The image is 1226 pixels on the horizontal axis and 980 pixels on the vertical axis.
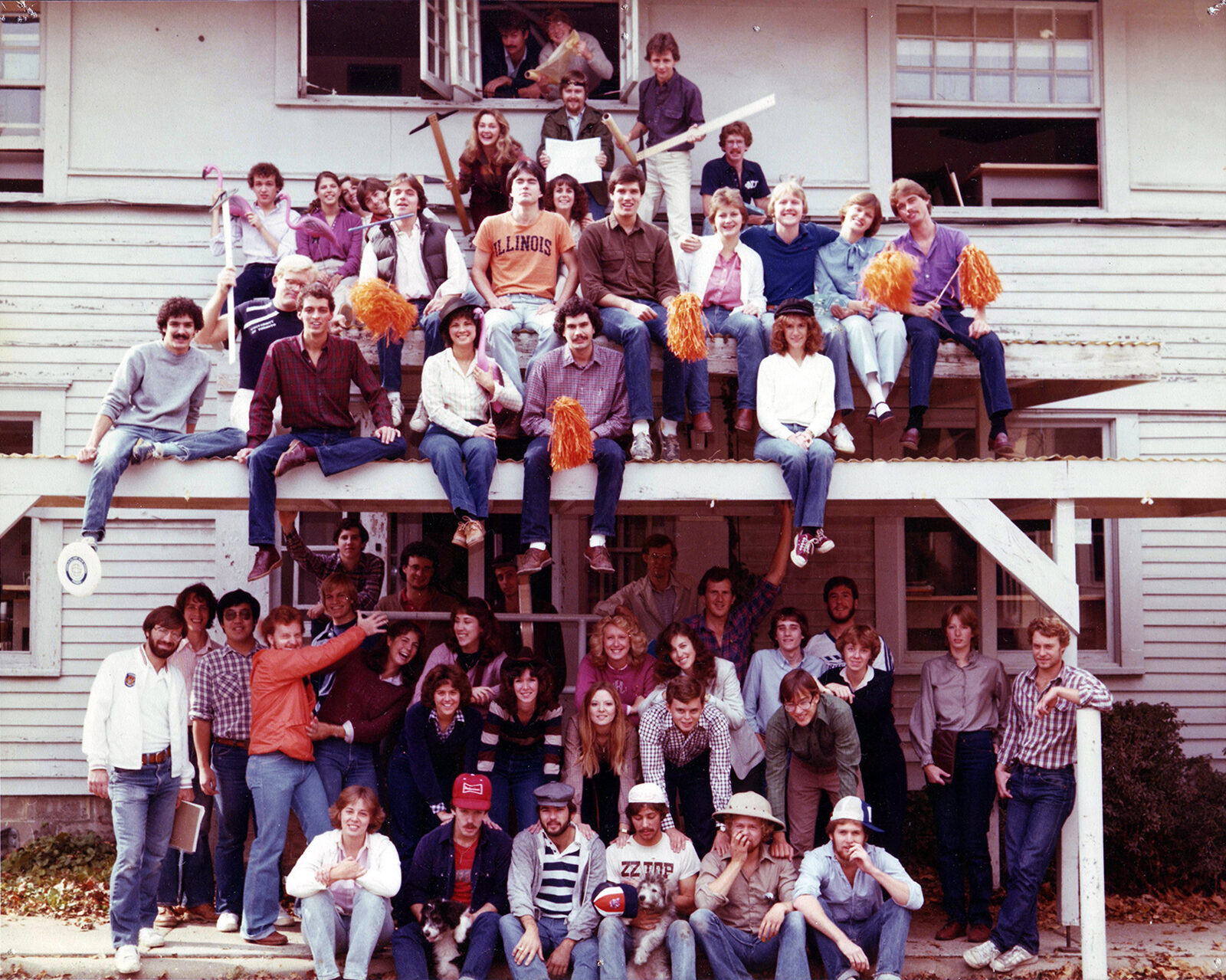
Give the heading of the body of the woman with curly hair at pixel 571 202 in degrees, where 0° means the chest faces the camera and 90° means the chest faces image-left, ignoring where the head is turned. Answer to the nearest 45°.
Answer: approximately 0°

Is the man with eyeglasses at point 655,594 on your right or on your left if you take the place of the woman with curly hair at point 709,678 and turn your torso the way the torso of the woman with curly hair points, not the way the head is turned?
on your right

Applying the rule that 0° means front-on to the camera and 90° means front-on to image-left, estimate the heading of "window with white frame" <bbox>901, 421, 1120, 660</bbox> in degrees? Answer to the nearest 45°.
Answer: approximately 0°

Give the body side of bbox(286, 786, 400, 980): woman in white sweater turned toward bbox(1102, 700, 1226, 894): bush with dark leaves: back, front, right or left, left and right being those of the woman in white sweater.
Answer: left
